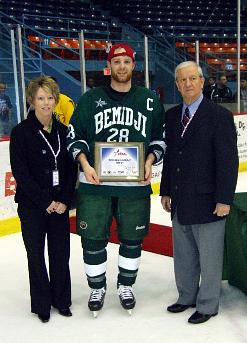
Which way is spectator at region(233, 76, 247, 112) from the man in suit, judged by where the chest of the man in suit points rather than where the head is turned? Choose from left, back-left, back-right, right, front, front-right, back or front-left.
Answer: back-right

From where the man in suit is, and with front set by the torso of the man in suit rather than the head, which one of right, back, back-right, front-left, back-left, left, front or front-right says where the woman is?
front-right

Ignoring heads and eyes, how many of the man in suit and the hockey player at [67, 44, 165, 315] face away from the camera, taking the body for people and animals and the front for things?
0

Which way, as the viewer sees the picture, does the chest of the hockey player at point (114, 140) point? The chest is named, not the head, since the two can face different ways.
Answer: toward the camera

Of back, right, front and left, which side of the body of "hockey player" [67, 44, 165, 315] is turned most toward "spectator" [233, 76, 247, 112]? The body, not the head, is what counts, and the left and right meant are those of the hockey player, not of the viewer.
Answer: back
